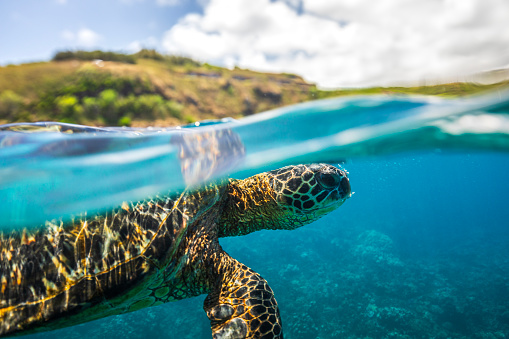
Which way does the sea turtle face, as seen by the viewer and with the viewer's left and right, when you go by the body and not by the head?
facing to the right of the viewer
